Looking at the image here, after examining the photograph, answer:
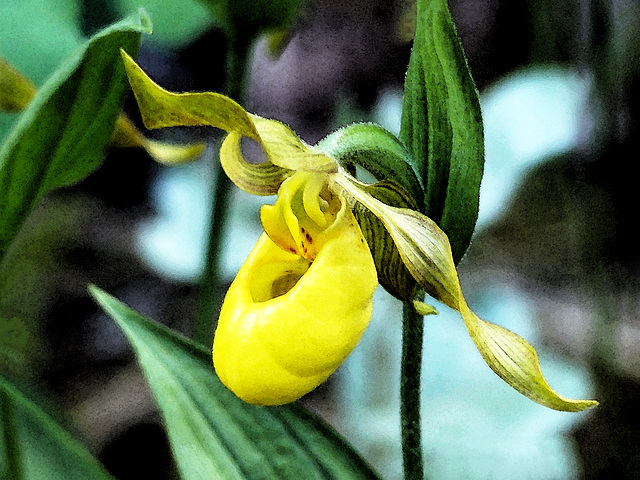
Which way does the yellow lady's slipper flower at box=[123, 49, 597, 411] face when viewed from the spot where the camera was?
facing the viewer and to the left of the viewer
